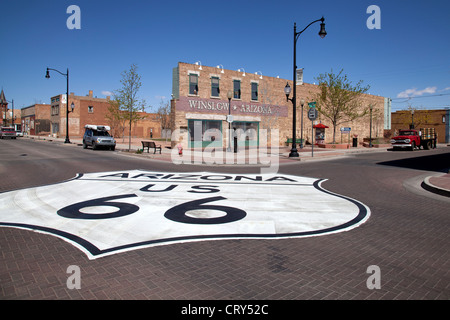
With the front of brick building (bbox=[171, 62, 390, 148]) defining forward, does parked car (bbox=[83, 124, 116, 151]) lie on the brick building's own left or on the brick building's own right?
on the brick building's own right

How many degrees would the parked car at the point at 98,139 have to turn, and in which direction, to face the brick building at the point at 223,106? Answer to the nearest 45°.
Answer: approximately 45° to its left

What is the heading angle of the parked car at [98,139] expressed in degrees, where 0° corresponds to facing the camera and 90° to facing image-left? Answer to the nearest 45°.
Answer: approximately 315°

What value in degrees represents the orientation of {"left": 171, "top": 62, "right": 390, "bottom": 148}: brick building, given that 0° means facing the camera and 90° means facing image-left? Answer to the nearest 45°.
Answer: approximately 315°
